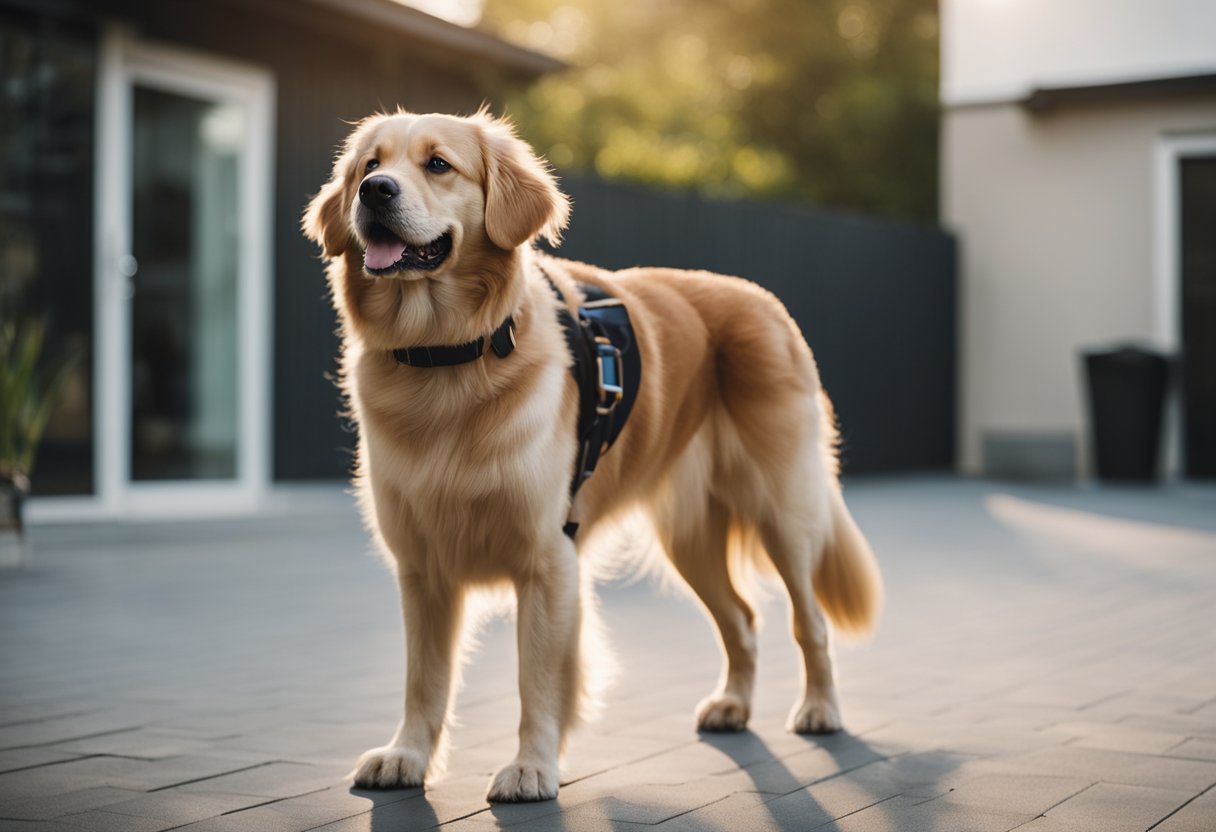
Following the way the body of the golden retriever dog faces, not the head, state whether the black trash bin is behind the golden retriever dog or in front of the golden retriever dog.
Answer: behind

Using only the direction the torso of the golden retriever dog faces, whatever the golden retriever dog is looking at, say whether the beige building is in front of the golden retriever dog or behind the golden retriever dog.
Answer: behind

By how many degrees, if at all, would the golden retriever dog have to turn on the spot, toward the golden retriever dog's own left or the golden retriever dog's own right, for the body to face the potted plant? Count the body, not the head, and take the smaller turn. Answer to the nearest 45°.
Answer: approximately 90° to the golden retriever dog's own right

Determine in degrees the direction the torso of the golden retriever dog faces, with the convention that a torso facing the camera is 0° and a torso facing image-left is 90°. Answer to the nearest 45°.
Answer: approximately 45°

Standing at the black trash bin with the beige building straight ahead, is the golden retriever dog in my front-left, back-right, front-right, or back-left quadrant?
back-left
